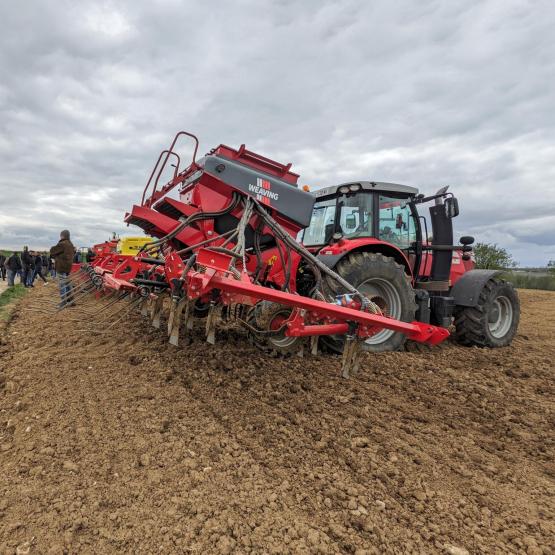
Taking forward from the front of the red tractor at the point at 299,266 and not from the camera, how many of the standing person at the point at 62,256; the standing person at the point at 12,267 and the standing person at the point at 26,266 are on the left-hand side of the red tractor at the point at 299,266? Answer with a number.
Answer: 3

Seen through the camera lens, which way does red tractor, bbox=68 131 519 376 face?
facing away from the viewer and to the right of the viewer

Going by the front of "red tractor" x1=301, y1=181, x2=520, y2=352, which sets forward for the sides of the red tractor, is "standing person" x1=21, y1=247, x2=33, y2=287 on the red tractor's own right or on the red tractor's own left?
on the red tractor's own left

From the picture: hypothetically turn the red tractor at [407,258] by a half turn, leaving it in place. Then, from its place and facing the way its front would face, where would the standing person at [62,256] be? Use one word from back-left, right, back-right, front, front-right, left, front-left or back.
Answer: front-right

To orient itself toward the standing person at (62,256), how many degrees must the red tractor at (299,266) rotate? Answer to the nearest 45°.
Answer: approximately 90° to its left
